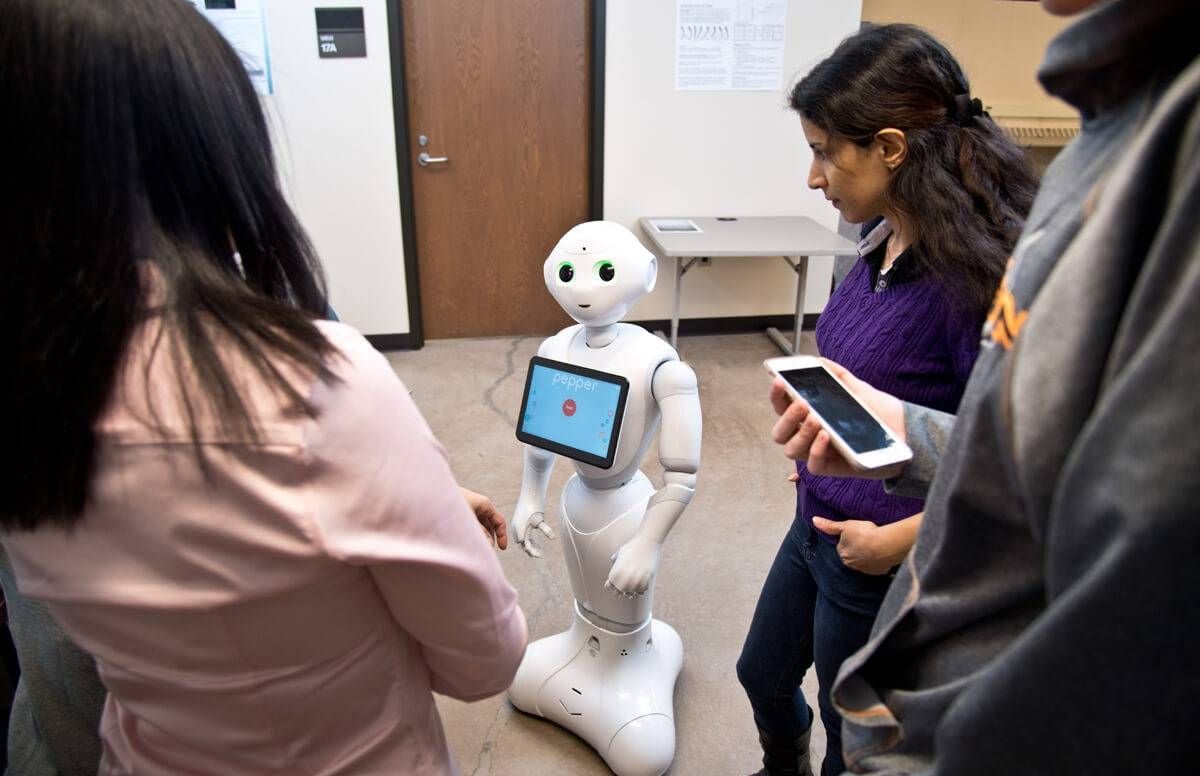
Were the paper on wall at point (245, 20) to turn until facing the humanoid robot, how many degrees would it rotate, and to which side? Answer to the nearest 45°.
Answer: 0° — it already faces it

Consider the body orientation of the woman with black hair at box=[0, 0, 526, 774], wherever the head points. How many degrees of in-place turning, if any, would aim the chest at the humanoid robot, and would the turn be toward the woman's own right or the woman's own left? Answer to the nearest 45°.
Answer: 0° — they already face it

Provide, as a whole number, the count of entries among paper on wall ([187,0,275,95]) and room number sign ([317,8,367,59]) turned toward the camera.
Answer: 2

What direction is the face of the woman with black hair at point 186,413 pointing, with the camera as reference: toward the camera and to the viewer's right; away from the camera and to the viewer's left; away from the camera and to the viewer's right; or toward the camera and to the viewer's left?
away from the camera and to the viewer's right

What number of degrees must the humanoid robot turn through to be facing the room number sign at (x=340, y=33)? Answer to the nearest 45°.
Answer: approximately 90° to its right

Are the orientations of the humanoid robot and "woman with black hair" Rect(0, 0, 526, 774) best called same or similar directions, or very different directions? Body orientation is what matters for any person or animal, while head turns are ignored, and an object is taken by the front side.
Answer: very different directions

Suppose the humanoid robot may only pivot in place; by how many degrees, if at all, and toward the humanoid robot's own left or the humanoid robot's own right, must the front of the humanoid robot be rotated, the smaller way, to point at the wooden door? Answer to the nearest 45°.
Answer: approximately 135° to the humanoid robot's own right

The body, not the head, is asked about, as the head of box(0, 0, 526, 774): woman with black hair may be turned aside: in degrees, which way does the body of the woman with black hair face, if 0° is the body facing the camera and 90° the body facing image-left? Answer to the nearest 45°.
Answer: approximately 225°

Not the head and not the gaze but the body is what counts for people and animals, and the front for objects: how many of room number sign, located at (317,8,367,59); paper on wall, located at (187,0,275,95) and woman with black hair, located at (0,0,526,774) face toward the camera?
2

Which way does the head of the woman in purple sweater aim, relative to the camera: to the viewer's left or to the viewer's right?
to the viewer's left

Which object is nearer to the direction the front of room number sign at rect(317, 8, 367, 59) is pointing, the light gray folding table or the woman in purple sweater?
the woman in purple sweater

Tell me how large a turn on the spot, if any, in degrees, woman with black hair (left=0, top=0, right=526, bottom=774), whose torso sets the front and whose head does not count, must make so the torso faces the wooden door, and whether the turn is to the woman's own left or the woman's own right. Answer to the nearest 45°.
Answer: approximately 45° to the woman's own left

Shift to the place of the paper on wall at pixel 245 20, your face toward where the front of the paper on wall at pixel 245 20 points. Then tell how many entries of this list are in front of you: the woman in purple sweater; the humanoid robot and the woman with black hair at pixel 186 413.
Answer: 3
